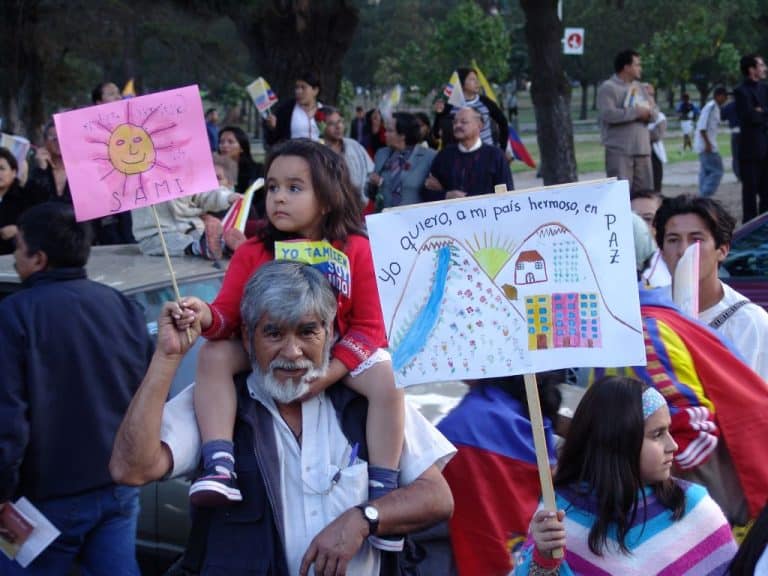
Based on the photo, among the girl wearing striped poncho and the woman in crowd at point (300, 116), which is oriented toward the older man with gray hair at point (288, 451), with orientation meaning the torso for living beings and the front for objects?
the woman in crowd

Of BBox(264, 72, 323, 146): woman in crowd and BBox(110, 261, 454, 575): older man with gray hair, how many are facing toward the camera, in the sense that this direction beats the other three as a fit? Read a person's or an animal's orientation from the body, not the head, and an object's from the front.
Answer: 2

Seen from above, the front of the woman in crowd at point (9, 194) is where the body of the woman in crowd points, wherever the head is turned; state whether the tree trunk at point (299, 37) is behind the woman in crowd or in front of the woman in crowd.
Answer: behind

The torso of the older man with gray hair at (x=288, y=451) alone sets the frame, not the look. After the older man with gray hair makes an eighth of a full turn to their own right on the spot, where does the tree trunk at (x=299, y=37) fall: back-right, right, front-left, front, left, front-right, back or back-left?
back-right

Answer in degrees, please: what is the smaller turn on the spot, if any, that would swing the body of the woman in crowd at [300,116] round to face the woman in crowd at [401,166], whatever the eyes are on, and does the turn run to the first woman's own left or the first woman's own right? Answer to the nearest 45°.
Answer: approximately 45° to the first woman's own left

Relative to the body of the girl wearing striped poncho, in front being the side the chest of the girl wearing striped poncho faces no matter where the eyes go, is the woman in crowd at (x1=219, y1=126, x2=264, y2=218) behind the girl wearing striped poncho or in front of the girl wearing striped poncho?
behind

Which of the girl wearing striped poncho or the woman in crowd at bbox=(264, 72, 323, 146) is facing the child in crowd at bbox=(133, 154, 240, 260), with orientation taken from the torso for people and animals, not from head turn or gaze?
the woman in crowd

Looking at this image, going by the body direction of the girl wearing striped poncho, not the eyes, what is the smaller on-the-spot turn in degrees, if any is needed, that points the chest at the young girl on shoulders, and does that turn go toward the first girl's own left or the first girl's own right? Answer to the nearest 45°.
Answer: approximately 135° to the first girl's own right

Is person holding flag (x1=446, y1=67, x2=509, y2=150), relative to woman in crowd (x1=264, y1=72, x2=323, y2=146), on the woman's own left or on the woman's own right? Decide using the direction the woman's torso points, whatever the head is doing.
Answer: on the woman's own left

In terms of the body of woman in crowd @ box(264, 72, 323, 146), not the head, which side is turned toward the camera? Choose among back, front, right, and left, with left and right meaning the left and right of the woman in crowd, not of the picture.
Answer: front
